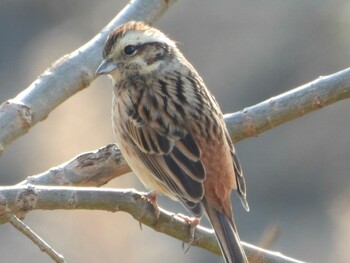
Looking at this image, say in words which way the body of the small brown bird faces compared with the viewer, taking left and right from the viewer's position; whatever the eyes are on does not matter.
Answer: facing away from the viewer and to the left of the viewer
